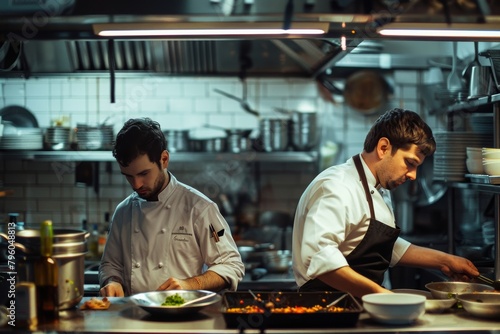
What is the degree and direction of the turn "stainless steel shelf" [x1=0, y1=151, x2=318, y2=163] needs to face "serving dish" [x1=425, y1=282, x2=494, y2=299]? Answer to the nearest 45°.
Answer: approximately 45° to its left

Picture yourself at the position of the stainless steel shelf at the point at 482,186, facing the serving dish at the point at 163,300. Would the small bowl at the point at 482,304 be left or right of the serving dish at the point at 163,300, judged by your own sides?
left

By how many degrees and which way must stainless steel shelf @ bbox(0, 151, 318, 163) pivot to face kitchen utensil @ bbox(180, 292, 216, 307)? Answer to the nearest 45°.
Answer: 0° — it already faces it

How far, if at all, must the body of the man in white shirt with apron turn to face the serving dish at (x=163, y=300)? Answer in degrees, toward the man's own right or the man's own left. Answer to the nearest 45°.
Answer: approximately 90° to the man's own right

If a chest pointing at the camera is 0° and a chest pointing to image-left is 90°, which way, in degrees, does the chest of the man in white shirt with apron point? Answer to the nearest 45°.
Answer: approximately 315°

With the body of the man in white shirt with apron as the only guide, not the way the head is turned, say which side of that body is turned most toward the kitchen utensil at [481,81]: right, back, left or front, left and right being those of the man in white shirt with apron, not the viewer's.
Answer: left

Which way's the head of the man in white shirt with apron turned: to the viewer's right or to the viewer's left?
to the viewer's right

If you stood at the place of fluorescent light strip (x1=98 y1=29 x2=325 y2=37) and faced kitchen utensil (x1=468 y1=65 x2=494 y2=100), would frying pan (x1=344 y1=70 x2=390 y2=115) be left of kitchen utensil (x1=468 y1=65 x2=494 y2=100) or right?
left
